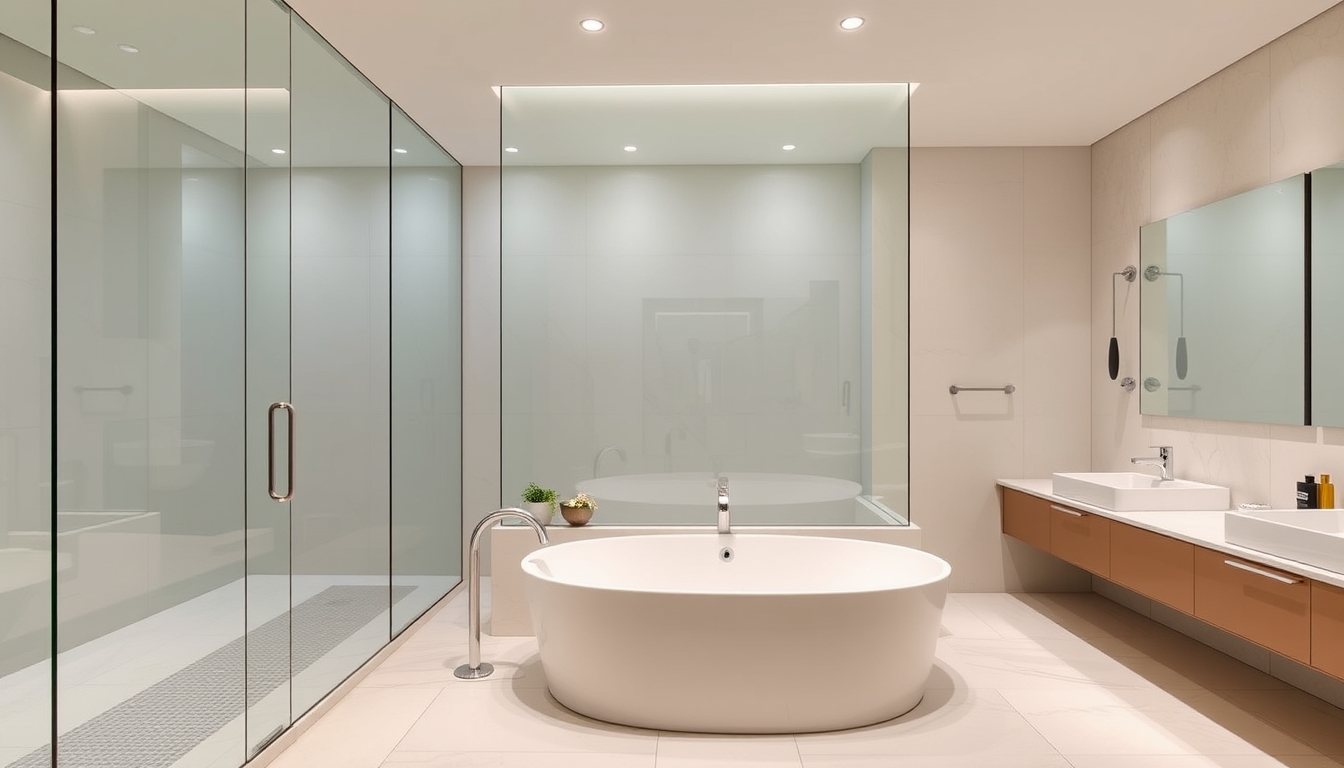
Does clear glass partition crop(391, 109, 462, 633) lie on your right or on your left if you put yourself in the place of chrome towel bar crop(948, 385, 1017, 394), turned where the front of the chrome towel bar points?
on your right

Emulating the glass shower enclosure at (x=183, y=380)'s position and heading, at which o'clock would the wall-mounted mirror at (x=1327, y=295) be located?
The wall-mounted mirror is roughly at 11 o'clock from the glass shower enclosure.

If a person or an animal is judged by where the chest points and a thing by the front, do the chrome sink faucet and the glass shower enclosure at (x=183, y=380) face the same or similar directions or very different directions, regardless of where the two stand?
very different directions

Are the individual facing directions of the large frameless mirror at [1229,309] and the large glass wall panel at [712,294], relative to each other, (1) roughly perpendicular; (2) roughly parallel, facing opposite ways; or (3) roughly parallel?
roughly perpendicular

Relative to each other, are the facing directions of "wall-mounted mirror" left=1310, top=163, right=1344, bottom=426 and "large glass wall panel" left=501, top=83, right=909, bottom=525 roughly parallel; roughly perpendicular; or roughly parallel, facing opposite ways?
roughly perpendicular

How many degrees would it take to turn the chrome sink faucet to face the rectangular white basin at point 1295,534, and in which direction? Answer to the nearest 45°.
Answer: approximately 90° to its left

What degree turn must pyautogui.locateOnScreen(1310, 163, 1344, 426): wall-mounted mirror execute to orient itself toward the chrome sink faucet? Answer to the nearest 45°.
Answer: approximately 90° to its right

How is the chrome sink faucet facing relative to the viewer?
to the viewer's left

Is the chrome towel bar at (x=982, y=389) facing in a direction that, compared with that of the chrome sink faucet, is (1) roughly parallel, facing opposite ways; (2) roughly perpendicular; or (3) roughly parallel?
roughly perpendicular
